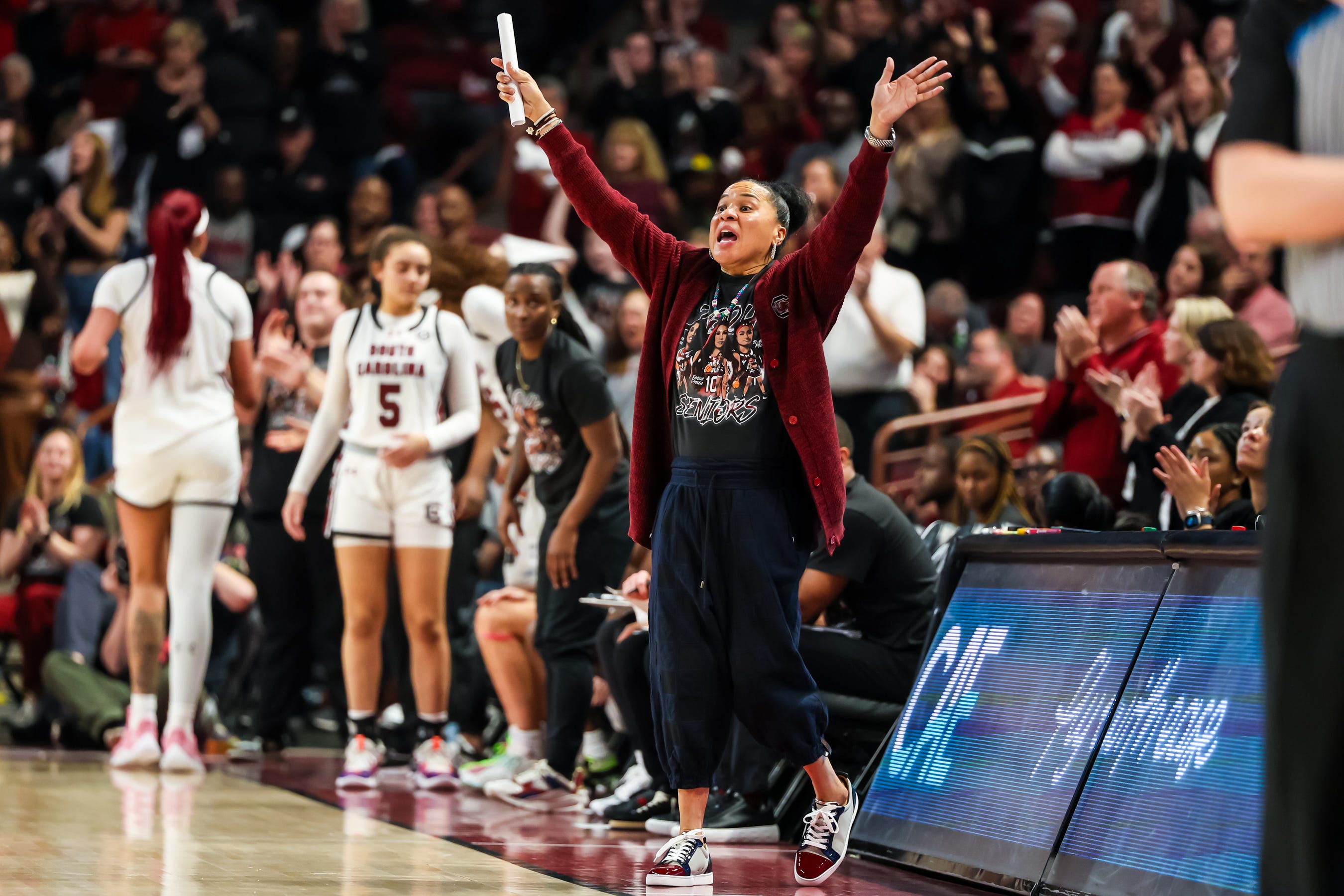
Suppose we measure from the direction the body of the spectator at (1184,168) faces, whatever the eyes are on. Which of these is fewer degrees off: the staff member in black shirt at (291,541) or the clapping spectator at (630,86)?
the staff member in black shirt

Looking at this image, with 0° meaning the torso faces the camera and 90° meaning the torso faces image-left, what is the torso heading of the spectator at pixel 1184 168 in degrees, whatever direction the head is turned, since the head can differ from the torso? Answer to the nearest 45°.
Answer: approximately 45°

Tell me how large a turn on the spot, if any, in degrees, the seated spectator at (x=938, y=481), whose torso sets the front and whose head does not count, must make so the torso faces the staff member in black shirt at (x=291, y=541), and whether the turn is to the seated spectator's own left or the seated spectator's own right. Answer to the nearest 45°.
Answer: approximately 45° to the seated spectator's own right

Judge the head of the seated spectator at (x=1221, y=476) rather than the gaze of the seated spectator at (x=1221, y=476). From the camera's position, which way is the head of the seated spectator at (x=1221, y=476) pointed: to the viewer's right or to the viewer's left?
to the viewer's left

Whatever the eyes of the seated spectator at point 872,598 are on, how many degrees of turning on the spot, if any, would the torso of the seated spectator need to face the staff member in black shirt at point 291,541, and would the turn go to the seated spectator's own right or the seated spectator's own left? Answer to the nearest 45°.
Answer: approximately 45° to the seated spectator's own right

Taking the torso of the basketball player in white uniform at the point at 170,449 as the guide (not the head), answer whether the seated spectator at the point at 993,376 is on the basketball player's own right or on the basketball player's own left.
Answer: on the basketball player's own right

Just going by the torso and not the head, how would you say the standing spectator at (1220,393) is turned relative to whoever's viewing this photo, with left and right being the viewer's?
facing to the left of the viewer
